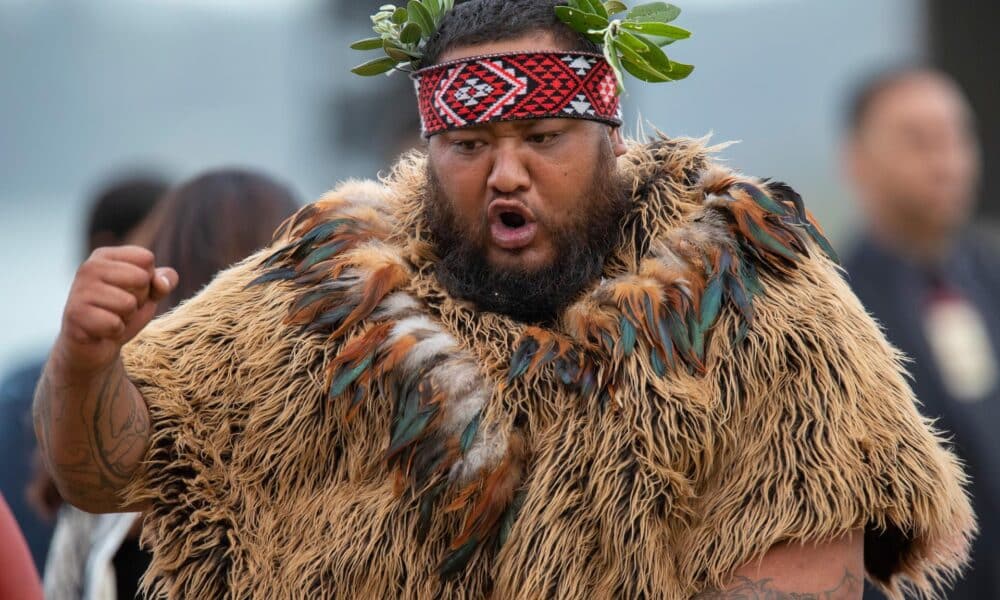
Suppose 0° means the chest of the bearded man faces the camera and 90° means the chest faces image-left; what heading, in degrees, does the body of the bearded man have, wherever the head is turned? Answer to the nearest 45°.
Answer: approximately 0°

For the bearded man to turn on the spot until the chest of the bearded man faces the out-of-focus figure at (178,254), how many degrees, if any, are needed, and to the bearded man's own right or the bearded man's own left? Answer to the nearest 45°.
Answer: approximately 135° to the bearded man's own right

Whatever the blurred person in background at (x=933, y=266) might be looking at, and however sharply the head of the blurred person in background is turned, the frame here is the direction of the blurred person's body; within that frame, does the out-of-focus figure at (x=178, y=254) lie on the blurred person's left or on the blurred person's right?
on the blurred person's right

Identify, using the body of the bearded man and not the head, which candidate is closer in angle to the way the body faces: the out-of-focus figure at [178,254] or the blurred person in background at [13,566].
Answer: the blurred person in background

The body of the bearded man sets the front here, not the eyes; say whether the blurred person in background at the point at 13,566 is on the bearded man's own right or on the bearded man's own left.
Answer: on the bearded man's own right

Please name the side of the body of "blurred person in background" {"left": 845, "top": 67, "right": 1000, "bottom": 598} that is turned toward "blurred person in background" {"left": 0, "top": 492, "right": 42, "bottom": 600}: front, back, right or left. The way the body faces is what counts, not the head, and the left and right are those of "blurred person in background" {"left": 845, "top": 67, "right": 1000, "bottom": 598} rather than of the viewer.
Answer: right

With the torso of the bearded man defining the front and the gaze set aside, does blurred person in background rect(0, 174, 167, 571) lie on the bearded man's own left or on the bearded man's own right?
on the bearded man's own right

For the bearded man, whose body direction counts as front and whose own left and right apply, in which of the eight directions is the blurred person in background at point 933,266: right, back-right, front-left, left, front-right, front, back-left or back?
back-left

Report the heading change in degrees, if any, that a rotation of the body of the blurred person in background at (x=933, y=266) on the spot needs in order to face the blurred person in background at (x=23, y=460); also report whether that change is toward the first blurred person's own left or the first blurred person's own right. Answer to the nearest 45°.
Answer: approximately 90° to the first blurred person's own right
